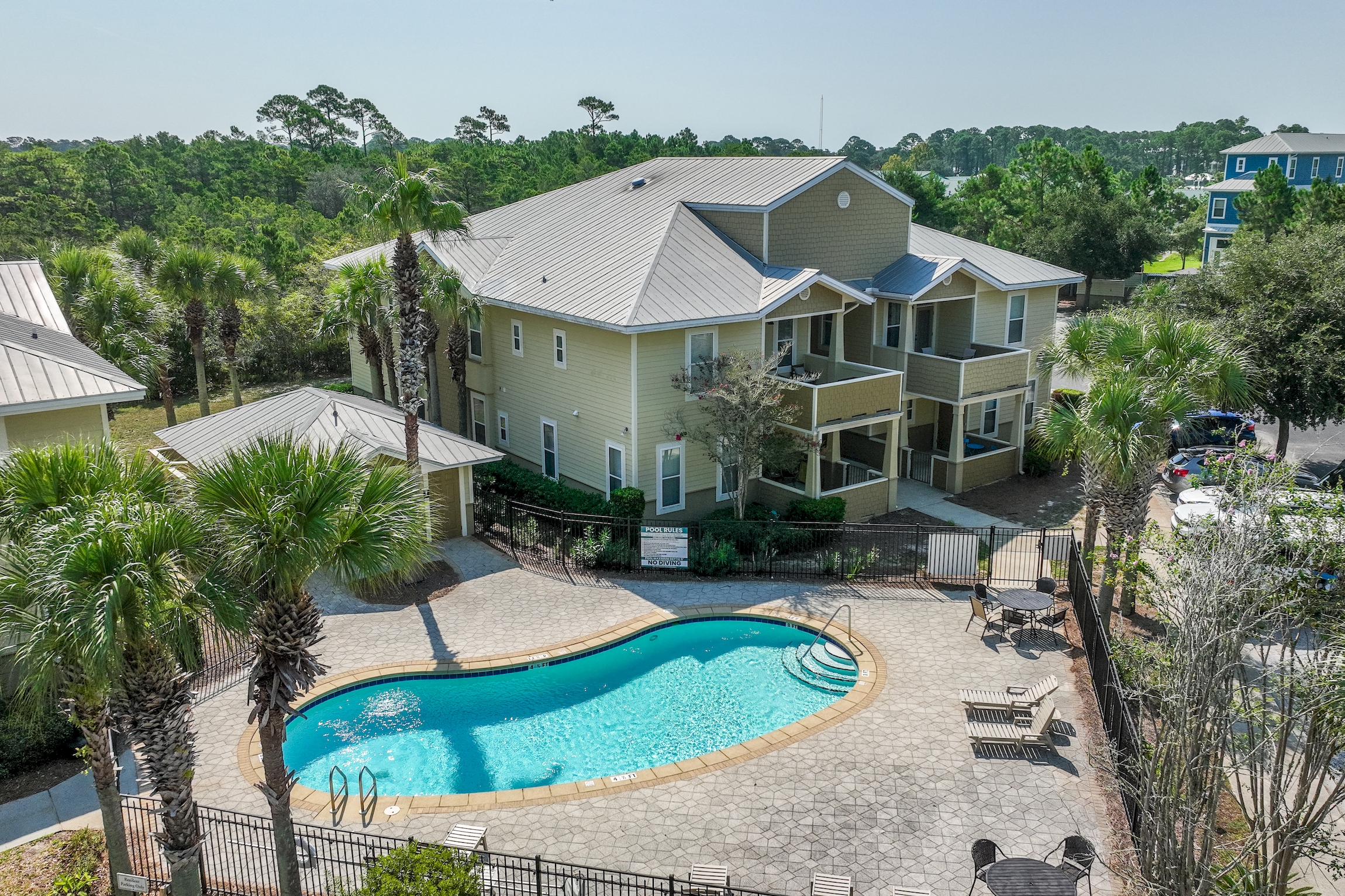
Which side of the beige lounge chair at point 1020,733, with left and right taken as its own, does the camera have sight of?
left

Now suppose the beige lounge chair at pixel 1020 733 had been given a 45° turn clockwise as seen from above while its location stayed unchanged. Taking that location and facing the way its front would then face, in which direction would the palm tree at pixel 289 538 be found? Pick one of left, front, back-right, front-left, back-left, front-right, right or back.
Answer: left

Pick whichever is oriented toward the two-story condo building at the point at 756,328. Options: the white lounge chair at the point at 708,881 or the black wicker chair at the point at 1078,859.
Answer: the white lounge chair

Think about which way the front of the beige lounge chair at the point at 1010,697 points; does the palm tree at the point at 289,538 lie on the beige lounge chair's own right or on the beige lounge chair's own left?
on the beige lounge chair's own left

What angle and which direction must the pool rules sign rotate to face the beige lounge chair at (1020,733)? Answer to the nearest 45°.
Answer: approximately 45° to its left

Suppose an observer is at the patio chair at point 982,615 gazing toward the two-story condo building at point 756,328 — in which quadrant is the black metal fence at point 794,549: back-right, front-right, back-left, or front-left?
front-left

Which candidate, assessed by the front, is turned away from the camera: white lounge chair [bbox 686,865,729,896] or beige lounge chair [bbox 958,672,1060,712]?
white lounge chair [bbox 686,865,729,896]

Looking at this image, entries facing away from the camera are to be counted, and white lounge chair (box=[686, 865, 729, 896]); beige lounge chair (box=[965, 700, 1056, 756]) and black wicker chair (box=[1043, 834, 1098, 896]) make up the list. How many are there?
1

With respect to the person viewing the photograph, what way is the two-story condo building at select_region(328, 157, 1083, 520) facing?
facing the viewer and to the right of the viewer

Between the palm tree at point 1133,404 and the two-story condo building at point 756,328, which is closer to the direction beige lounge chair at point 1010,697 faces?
the two-story condo building

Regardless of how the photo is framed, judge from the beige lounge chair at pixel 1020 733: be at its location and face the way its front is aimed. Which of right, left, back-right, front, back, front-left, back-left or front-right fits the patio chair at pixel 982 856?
left

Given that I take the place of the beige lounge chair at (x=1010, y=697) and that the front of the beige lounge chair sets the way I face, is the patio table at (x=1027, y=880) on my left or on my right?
on my left

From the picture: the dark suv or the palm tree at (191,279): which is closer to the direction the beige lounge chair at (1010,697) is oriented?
the palm tree

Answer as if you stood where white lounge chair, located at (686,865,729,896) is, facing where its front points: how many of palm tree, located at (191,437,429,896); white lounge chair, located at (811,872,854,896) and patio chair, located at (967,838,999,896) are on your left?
1

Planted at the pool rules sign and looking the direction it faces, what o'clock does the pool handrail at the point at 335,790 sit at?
The pool handrail is roughly at 1 o'clock from the pool rules sign.

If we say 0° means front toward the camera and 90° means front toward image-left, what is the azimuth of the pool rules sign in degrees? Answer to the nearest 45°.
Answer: approximately 0°

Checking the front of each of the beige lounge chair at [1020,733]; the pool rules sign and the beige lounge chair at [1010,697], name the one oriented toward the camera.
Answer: the pool rules sign

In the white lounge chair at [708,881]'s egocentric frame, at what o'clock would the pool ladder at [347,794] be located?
The pool ladder is roughly at 10 o'clock from the white lounge chair.

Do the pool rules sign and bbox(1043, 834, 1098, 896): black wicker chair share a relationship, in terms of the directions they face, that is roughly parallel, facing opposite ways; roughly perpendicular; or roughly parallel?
roughly perpendicular

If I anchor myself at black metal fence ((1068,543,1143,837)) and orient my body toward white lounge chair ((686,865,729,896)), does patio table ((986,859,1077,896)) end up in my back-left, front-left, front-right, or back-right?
front-left
